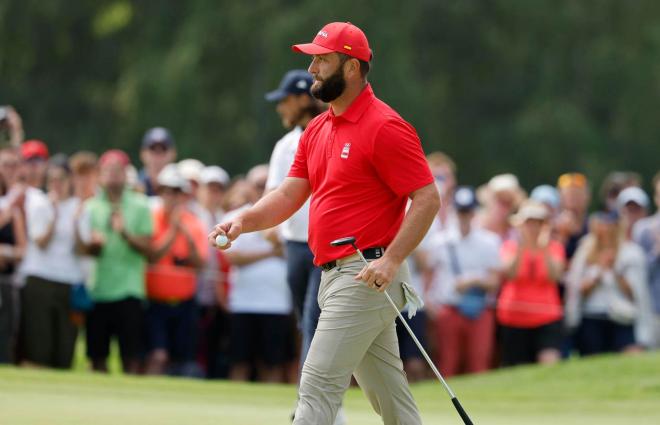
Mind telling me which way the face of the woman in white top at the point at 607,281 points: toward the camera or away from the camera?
toward the camera

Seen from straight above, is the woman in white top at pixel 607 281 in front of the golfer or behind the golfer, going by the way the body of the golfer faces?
behind

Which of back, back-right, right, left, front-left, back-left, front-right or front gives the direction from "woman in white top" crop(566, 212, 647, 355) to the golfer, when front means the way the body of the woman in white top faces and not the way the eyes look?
front

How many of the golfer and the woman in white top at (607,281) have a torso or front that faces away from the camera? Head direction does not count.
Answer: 0

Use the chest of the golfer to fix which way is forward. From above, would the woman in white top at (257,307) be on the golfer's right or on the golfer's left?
on the golfer's right

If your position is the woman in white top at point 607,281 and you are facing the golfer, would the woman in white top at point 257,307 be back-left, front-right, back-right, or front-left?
front-right

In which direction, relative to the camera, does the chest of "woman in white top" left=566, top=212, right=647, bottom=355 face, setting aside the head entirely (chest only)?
toward the camera

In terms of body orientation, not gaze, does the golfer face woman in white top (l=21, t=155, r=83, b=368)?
no

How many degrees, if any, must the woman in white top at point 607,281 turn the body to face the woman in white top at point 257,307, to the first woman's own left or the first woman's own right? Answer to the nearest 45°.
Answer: approximately 45° to the first woman's own right

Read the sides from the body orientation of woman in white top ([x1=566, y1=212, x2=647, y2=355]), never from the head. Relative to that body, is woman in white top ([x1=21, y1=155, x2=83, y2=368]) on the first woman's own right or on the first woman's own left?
on the first woman's own right

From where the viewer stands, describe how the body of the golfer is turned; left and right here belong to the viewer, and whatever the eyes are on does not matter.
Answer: facing the viewer and to the left of the viewer

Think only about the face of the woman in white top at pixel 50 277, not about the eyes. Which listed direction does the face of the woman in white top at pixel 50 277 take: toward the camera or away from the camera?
toward the camera

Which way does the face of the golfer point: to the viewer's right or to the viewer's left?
to the viewer's left
